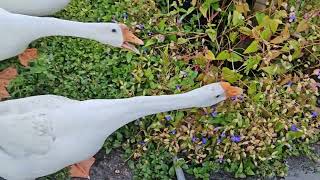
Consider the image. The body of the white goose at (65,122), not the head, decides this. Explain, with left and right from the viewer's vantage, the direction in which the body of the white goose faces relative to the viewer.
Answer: facing to the right of the viewer

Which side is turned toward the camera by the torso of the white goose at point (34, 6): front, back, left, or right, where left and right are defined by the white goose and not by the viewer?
right

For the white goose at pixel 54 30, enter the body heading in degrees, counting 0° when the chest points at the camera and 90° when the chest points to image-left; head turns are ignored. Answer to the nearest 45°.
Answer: approximately 270°

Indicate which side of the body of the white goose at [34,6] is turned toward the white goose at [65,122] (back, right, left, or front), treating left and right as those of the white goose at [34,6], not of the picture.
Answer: right

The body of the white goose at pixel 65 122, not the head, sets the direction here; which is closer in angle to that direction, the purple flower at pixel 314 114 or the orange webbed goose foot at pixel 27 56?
the purple flower
